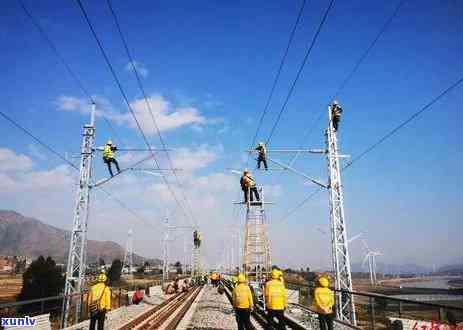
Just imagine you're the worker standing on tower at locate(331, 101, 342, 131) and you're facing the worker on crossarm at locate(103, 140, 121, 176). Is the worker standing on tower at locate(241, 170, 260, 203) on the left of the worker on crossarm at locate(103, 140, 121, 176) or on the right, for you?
right

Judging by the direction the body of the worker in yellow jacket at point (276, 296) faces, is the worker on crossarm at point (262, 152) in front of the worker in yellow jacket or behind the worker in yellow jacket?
in front

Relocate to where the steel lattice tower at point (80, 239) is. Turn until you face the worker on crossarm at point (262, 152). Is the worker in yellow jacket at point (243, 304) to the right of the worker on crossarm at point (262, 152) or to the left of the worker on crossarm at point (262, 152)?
right

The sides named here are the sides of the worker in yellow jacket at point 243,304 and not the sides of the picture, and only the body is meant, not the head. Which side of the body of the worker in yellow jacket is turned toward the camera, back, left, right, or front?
back

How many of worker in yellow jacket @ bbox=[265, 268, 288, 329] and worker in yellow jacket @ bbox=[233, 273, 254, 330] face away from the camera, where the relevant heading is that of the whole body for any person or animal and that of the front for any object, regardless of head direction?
2

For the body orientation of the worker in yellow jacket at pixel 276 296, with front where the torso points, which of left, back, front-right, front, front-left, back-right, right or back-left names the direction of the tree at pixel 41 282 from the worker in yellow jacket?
front-left

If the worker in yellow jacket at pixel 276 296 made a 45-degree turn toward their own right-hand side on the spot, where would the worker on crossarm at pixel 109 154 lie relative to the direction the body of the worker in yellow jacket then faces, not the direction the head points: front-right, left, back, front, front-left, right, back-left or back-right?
left

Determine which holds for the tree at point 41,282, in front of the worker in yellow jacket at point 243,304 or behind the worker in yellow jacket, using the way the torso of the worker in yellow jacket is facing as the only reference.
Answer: in front

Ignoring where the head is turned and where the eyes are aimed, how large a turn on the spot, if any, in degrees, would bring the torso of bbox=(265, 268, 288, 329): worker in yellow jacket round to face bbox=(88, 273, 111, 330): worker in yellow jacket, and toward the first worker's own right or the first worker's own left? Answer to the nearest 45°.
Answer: approximately 90° to the first worker's own left

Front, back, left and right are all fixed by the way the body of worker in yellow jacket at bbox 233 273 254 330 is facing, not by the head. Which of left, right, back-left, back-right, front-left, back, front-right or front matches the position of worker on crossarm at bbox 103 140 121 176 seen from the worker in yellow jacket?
front-left

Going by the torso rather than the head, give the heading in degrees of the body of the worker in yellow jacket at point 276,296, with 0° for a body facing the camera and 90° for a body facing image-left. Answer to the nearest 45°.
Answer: approximately 180°

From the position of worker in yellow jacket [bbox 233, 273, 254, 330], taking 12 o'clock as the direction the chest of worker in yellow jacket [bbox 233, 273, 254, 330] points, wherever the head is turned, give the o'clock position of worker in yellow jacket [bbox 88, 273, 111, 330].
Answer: worker in yellow jacket [bbox 88, 273, 111, 330] is roughly at 9 o'clock from worker in yellow jacket [bbox 233, 273, 254, 330].
